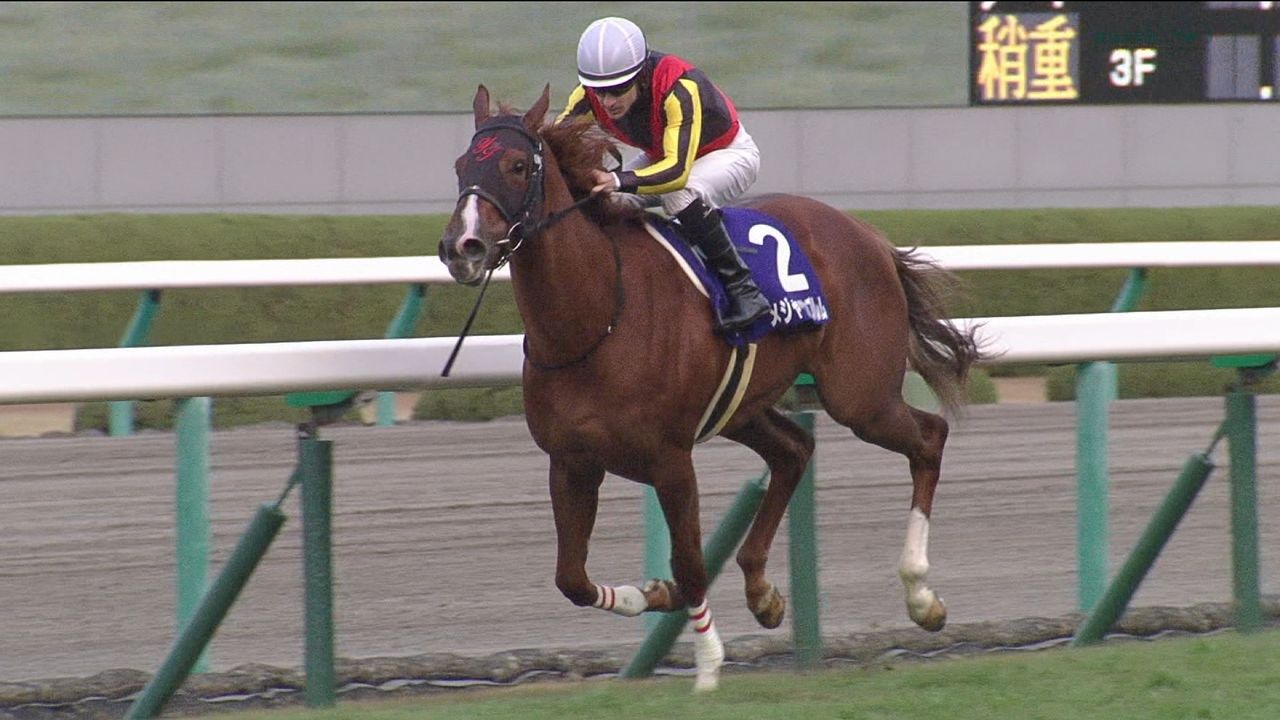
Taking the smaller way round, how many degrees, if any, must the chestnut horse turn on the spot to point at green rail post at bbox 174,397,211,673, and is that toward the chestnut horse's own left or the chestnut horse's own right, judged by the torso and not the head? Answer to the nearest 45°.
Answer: approximately 45° to the chestnut horse's own right

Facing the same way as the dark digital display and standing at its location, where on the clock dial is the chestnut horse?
The chestnut horse is roughly at 12 o'clock from the dark digital display.

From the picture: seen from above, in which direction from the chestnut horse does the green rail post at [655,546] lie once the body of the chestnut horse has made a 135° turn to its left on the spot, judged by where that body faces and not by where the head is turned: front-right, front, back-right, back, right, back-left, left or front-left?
left

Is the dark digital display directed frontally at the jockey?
yes

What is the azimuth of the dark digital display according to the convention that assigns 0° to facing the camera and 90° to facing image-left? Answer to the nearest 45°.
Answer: approximately 0°

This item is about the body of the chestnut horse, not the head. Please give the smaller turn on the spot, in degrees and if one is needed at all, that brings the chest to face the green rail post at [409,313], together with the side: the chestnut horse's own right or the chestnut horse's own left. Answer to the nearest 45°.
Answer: approximately 135° to the chestnut horse's own right

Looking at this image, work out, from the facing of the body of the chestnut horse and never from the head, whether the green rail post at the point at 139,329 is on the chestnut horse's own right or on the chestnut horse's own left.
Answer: on the chestnut horse's own right

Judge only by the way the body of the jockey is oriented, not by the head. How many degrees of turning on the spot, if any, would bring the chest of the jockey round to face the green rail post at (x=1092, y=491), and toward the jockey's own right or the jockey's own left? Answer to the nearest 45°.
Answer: approximately 180°

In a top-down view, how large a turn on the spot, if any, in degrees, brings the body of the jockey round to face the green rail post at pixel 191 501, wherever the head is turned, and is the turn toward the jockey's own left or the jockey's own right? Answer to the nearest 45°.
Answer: approximately 45° to the jockey's own right

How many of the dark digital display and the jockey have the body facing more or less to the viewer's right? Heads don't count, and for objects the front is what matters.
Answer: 0

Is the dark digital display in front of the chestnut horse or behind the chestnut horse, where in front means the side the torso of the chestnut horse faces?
behind

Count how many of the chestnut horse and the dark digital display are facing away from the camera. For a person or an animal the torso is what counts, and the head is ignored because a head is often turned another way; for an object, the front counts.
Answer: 0
